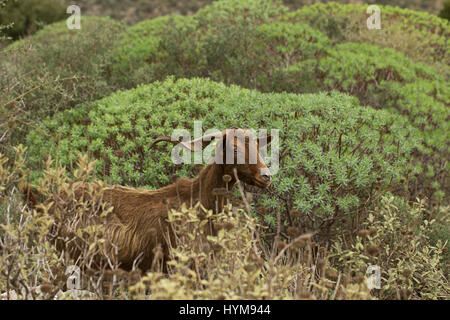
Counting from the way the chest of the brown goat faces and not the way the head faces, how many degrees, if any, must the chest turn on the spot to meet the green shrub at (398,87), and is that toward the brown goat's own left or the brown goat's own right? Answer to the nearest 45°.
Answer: approximately 45° to the brown goat's own left

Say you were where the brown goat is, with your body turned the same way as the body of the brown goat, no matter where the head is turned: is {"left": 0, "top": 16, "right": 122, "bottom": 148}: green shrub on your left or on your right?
on your left

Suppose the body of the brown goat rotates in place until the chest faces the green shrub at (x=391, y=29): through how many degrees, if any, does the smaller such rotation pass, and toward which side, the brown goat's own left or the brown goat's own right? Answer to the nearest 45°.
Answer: approximately 45° to the brown goat's own left

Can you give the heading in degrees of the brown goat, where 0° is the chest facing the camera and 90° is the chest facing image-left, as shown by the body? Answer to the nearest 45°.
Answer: approximately 270°

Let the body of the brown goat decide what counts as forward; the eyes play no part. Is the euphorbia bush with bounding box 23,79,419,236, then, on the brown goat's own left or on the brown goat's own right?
on the brown goat's own left

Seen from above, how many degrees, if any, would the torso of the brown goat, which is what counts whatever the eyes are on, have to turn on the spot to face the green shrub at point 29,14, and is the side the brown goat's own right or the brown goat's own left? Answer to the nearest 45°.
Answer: approximately 90° to the brown goat's own left
